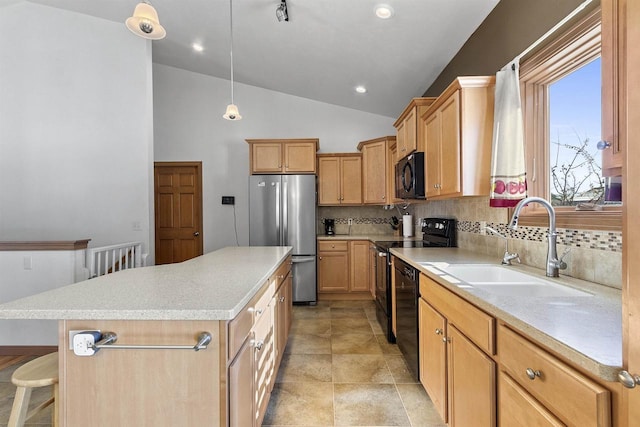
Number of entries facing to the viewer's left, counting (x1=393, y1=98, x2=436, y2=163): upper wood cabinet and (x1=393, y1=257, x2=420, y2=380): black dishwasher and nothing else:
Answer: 2

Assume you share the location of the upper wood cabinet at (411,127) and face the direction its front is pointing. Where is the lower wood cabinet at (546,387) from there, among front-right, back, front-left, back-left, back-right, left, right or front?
left

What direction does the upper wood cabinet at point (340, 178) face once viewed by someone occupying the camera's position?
facing the viewer

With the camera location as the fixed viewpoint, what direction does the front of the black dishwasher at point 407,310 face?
facing to the left of the viewer

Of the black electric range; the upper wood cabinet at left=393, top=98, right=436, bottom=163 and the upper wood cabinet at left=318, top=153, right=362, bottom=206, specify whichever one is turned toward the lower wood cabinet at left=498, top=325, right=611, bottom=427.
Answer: the upper wood cabinet at left=318, top=153, right=362, bottom=206

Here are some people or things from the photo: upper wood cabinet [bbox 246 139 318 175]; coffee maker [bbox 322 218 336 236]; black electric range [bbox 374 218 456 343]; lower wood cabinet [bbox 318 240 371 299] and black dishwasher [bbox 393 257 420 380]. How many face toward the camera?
3

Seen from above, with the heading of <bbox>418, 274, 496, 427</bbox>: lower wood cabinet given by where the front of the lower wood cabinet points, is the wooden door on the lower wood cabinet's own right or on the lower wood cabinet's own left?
on the lower wood cabinet's own right

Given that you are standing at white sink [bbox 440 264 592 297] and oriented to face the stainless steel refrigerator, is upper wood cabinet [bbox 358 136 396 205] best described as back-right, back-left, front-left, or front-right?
front-right

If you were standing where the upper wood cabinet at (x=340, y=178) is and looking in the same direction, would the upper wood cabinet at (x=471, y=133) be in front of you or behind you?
in front

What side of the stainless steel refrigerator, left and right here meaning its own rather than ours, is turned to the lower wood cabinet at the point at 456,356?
front

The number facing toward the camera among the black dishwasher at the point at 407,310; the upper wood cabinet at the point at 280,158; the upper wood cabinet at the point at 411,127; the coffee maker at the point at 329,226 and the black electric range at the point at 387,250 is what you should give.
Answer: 2

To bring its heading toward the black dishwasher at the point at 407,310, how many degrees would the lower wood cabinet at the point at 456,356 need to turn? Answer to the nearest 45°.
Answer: approximately 90° to its right

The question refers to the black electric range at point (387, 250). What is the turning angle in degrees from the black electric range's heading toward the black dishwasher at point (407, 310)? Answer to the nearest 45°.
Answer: approximately 90° to its left

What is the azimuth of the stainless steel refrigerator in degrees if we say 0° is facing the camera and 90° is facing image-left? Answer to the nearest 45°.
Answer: approximately 0°

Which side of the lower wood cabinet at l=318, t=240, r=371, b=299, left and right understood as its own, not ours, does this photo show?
front

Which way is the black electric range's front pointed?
to the viewer's left

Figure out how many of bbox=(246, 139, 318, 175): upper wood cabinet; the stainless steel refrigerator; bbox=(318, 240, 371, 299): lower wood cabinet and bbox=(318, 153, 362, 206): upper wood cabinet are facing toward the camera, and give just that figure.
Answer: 4

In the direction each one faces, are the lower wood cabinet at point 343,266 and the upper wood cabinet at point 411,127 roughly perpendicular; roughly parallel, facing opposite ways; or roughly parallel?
roughly perpendicular
